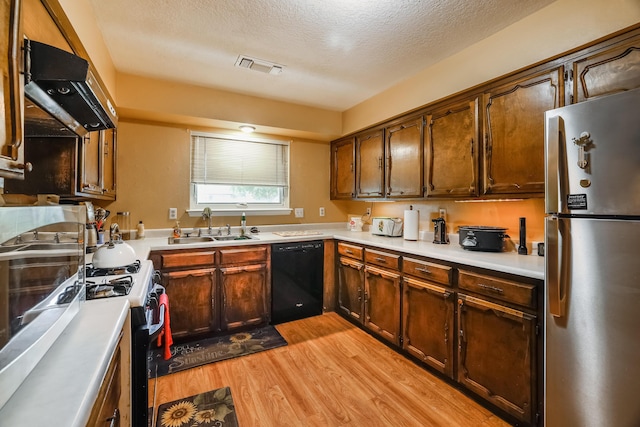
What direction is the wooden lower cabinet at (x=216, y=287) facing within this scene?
toward the camera

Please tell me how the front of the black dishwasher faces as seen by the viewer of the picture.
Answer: facing the viewer and to the right of the viewer

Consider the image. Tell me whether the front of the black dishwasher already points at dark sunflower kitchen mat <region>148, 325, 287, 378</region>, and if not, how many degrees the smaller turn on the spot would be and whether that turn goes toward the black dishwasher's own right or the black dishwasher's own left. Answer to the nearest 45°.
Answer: approximately 90° to the black dishwasher's own right

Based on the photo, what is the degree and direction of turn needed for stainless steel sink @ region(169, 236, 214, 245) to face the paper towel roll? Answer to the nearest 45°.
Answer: approximately 45° to its left

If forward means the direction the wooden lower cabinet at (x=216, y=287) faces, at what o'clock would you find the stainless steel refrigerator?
The stainless steel refrigerator is roughly at 11 o'clock from the wooden lower cabinet.

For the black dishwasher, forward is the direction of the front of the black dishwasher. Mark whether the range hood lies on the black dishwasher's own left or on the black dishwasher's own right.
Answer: on the black dishwasher's own right

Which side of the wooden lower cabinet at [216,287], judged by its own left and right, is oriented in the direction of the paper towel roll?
left

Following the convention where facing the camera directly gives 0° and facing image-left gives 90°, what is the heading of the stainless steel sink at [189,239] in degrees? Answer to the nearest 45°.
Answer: approximately 0°

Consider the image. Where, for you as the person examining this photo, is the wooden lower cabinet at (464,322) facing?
facing the viewer and to the left of the viewer

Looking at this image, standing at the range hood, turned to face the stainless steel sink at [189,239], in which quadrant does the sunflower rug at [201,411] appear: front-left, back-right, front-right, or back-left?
front-right

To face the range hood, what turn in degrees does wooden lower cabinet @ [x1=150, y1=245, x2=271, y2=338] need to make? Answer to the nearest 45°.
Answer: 0° — it already faces it

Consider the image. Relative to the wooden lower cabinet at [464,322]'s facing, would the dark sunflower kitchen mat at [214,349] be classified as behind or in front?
in front

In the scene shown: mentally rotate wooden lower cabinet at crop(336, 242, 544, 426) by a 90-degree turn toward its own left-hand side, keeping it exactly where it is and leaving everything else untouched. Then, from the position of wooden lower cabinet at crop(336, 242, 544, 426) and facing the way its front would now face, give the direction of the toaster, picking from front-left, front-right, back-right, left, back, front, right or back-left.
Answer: back
